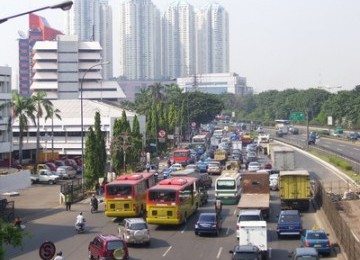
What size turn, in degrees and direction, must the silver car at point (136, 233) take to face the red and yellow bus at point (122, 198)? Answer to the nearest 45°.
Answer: approximately 45° to its right

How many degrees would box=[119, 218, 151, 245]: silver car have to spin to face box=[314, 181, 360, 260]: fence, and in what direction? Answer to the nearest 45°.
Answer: approximately 135° to its right

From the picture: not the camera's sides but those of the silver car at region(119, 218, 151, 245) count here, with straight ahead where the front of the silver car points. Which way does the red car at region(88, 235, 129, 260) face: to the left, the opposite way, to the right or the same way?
the same way

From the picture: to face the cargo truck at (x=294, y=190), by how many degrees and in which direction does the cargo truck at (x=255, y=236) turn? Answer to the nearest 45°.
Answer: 0° — it already faces it

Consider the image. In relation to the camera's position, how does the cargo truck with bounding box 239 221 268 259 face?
facing away from the viewer

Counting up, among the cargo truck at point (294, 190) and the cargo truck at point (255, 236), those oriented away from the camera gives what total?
2

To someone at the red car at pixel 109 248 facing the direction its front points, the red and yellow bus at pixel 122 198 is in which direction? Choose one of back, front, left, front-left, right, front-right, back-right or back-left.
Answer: front-right

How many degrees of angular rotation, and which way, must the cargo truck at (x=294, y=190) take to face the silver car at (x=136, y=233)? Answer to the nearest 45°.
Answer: approximately 135° to its left

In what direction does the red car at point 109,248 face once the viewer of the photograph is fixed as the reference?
facing away from the viewer and to the left of the viewer

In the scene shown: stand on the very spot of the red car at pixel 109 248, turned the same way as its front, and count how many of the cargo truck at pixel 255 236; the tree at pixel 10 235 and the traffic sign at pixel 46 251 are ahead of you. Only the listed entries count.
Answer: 0

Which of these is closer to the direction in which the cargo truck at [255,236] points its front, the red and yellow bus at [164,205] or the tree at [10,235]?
the red and yellow bus

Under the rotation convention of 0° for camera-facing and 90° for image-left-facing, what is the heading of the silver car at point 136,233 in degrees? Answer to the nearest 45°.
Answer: approximately 135°

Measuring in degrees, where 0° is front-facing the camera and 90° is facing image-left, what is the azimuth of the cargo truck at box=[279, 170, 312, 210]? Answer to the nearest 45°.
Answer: approximately 180°
